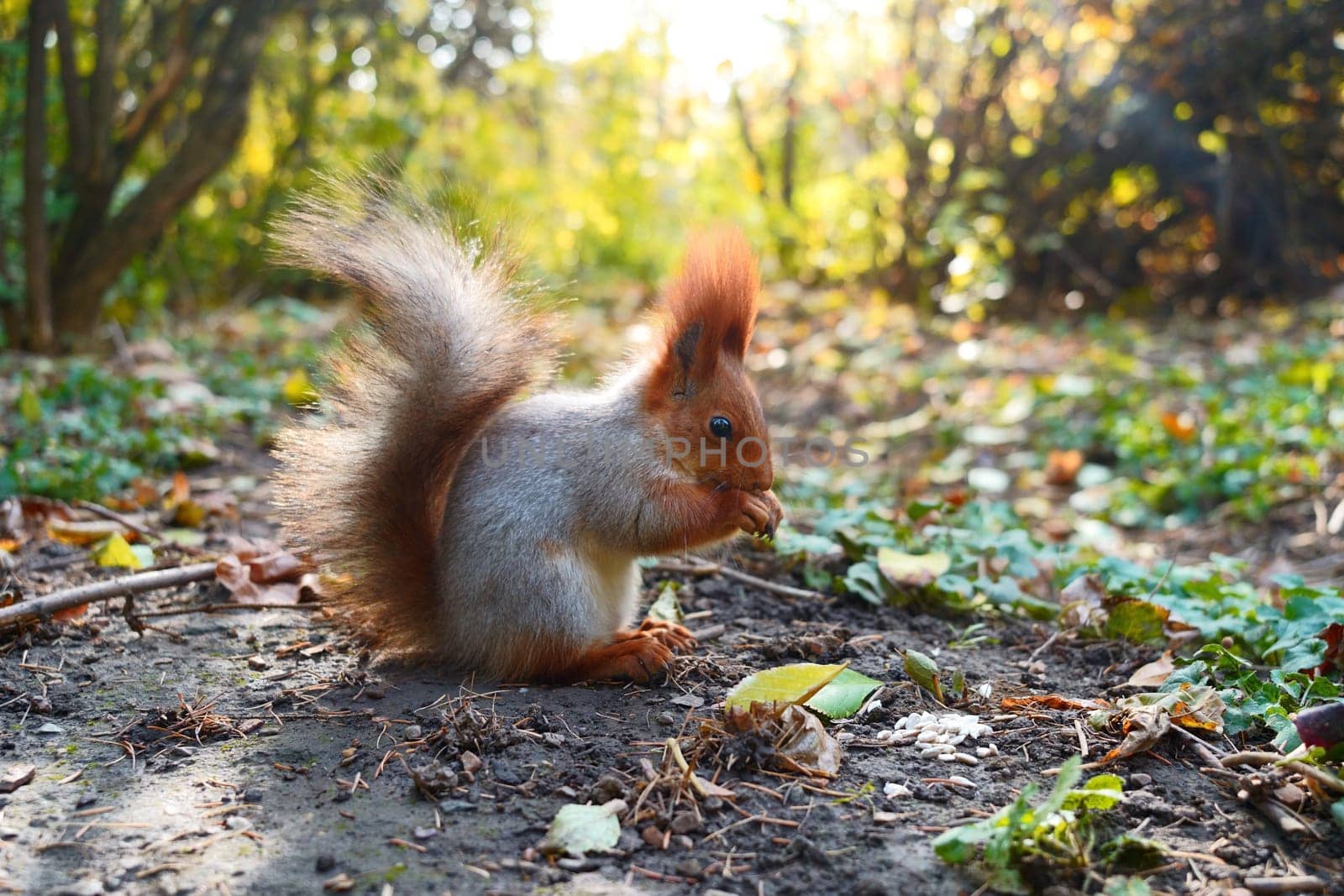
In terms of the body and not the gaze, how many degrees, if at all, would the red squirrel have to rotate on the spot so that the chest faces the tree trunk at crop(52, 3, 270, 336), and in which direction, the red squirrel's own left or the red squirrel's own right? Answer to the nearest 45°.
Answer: approximately 135° to the red squirrel's own left

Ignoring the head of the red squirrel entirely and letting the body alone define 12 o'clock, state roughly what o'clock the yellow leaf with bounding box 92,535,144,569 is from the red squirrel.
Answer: The yellow leaf is roughly at 7 o'clock from the red squirrel.

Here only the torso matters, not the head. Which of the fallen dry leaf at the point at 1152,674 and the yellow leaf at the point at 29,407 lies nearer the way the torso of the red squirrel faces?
the fallen dry leaf

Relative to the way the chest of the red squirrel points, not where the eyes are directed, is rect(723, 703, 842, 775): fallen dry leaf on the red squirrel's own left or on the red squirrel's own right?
on the red squirrel's own right

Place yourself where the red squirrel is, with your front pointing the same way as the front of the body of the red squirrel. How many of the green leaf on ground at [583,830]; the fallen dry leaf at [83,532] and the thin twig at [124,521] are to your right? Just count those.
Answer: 1

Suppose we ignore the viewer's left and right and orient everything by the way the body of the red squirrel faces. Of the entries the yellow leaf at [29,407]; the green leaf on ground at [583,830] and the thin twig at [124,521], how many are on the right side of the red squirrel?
1

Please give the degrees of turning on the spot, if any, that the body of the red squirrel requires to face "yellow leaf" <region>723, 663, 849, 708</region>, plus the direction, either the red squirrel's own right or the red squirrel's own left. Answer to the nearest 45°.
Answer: approximately 45° to the red squirrel's own right

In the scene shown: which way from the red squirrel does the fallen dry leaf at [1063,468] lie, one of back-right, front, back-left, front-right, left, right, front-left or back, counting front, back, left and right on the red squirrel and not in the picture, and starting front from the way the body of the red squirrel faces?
front-left

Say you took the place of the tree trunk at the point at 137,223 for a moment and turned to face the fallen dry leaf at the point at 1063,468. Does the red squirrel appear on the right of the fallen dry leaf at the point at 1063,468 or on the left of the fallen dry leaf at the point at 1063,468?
right

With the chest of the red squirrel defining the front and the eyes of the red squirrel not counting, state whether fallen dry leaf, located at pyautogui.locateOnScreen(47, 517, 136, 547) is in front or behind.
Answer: behind

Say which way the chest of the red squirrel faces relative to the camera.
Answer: to the viewer's right

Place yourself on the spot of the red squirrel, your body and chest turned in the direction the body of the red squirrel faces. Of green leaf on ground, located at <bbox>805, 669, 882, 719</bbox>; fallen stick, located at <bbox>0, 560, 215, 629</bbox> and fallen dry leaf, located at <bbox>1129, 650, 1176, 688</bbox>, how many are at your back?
1
